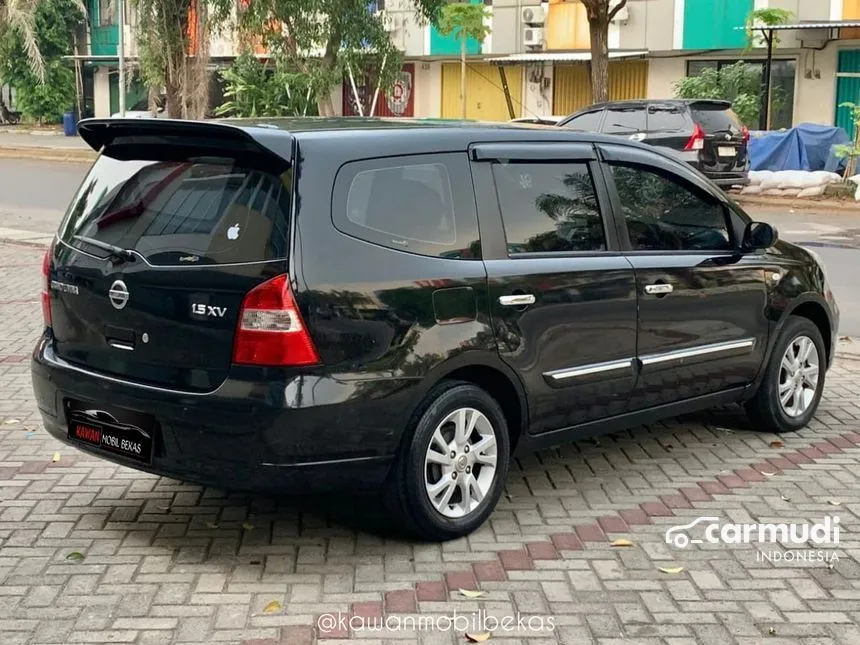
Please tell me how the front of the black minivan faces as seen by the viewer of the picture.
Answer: facing away from the viewer and to the right of the viewer

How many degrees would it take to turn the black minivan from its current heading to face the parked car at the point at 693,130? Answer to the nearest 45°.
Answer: approximately 45° to its left

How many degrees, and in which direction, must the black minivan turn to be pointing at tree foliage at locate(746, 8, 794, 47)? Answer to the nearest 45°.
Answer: approximately 45° to its left

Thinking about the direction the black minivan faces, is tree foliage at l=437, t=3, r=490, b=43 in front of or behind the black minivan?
in front

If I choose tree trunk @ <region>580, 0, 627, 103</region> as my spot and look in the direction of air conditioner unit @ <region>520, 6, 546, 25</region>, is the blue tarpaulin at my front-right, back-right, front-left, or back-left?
back-right

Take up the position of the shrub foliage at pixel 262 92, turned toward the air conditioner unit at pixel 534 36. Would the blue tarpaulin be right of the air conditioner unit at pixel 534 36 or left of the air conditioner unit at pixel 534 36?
right

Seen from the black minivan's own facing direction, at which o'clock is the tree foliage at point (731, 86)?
The tree foliage is roughly at 11 o'clock from the black minivan.

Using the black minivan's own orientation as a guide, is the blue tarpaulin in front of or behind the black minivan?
in front

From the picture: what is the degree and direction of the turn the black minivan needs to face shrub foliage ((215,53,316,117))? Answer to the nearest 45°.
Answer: approximately 45° to its left

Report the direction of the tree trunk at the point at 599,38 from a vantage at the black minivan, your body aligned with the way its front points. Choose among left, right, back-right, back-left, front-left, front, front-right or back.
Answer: front-left
